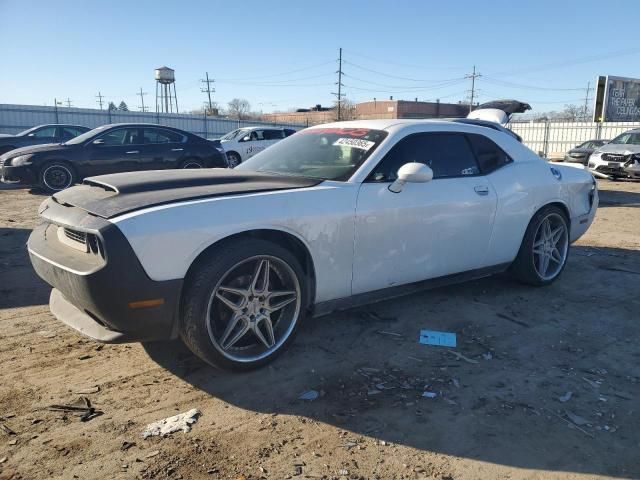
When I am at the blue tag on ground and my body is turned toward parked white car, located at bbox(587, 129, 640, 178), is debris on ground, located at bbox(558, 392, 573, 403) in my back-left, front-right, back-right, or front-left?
back-right

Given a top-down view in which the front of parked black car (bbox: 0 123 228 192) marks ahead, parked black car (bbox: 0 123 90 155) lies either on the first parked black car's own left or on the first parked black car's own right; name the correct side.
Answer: on the first parked black car's own right

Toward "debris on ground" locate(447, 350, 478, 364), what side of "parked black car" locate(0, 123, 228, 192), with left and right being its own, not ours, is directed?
left

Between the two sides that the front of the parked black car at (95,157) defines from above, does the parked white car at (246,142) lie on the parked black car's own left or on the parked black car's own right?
on the parked black car's own right

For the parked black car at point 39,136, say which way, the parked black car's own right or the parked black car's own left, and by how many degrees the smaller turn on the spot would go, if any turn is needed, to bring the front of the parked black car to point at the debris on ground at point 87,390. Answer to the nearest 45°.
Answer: approximately 90° to the parked black car's own left

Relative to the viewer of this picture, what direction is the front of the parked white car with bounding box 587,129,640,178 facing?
facing the viewer and to the left of the viewer

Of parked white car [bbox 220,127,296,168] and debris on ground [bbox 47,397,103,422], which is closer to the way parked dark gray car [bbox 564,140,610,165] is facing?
the parked white car

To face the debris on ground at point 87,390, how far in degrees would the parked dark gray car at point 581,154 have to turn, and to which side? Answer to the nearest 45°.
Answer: approximately 45° to its left

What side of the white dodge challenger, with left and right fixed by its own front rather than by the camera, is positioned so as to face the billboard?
back

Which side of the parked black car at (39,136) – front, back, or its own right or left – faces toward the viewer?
left

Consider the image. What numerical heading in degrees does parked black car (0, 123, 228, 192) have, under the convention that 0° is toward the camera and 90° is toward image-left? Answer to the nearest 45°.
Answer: approximately 90°

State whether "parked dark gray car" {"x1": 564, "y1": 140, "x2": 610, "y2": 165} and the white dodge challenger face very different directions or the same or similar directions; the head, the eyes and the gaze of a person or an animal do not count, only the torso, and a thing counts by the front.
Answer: same or similar directions

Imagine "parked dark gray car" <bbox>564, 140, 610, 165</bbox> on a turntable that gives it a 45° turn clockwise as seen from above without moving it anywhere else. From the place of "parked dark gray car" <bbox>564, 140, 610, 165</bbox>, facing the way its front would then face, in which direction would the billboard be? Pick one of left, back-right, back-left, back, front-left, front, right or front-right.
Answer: right
